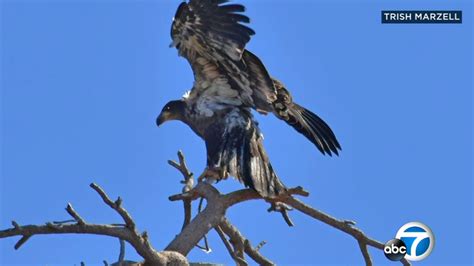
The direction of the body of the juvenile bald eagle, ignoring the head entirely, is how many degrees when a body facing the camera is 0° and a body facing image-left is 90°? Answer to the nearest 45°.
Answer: approximately 90°
